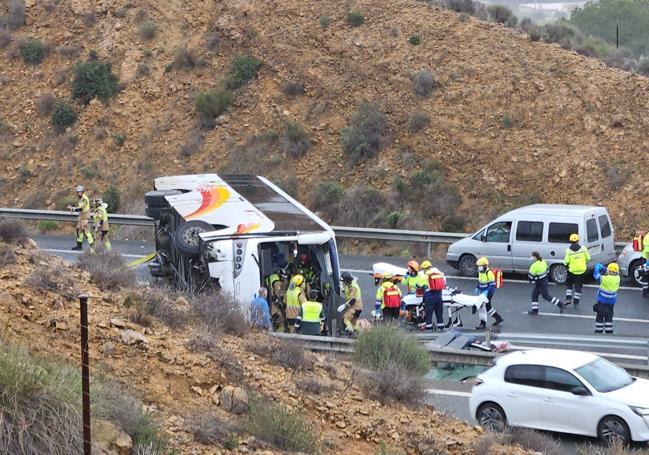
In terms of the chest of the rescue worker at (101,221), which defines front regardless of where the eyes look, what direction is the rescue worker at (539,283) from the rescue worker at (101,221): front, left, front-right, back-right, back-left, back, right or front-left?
back-left

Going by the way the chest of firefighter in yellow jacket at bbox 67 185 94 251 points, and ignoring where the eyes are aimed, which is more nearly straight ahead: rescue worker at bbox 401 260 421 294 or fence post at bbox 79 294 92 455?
the fence post

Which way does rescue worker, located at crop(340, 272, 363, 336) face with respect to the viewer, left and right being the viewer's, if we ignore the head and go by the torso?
facing to the left of the viewer

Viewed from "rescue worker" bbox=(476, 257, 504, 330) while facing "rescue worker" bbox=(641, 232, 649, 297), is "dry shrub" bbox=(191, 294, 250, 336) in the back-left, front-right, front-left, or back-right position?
back-right

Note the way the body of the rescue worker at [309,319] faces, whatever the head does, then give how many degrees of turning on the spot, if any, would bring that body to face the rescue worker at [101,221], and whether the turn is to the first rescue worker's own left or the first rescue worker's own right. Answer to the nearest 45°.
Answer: approximately 45° to the first rescue worker's own left

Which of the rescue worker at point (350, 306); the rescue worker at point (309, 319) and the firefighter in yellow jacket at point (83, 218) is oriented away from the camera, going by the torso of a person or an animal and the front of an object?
the rescue worker at point (309, 319)

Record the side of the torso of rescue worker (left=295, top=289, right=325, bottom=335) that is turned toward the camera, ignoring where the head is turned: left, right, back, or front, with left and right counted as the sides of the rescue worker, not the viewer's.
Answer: back

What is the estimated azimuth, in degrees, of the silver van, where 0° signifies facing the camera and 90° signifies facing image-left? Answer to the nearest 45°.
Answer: approximately 135°

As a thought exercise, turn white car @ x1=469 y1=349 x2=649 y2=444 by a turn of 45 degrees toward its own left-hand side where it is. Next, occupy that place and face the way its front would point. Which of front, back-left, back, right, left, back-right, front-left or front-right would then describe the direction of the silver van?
left

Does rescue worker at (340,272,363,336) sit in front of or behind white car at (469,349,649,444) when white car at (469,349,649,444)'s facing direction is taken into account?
behind

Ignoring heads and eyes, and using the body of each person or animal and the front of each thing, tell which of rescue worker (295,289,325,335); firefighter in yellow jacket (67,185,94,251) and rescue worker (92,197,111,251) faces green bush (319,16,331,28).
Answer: rescue worker (295,289,325,335)

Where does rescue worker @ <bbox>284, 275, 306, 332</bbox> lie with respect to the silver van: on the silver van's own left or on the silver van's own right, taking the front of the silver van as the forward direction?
on the silver van's own left
